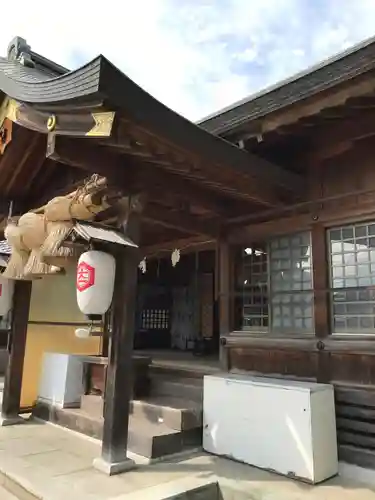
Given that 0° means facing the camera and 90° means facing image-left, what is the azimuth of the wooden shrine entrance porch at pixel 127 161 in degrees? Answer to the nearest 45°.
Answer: approximately 45°

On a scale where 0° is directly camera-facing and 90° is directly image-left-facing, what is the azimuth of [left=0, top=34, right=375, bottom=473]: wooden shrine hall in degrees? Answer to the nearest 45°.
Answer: approximately 45°
